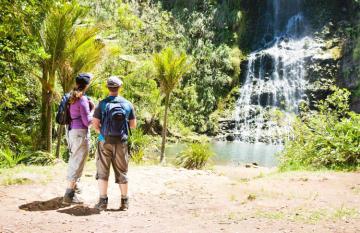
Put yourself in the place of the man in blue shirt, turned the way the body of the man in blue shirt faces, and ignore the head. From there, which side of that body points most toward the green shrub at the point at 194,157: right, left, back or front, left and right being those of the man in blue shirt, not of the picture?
front

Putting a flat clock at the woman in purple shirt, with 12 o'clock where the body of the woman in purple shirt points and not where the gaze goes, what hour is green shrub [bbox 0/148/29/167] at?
The green shrub is roughly at 10 o'clock from the woman in purple shirt.

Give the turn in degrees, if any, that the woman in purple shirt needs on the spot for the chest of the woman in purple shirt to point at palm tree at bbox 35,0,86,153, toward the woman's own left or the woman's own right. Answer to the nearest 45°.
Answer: approximately 45° to the woman's own left

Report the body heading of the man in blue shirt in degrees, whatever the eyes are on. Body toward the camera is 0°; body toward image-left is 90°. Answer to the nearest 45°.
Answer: approximately 180°

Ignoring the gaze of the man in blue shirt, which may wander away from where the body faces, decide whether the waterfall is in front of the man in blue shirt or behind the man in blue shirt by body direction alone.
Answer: in front

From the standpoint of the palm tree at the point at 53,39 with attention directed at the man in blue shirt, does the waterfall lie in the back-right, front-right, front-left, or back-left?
back-left

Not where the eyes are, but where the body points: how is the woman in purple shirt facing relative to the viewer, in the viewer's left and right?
facing away from the viewer and to the right of the viewer

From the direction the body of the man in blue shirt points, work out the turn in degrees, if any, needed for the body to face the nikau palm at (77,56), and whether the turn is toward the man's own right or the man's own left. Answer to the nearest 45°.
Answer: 0° — they already face it

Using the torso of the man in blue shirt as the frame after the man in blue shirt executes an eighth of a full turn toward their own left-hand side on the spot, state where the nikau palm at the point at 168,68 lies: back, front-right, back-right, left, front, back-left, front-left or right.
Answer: front-right
